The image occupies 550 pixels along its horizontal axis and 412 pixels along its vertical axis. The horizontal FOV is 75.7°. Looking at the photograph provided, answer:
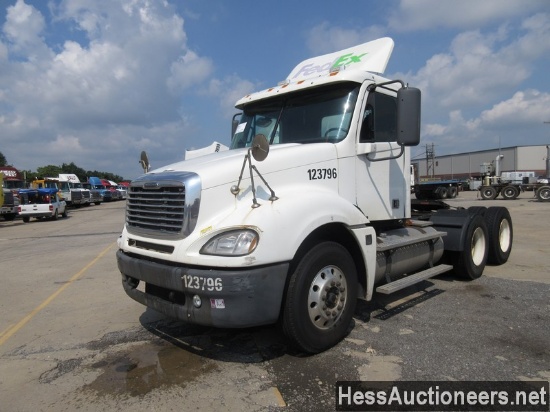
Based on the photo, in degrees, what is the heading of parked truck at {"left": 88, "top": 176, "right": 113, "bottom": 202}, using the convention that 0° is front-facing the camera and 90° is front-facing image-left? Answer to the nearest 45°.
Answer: approximately 315°

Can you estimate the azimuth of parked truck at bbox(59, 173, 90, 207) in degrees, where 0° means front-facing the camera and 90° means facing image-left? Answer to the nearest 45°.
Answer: approximately 315°

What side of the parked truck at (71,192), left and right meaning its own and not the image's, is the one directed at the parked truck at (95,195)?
left

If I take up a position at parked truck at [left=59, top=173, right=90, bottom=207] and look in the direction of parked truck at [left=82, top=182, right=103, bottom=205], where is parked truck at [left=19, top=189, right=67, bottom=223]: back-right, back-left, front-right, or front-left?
back-right

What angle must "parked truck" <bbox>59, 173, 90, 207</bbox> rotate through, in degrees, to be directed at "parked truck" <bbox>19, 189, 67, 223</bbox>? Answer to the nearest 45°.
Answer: approximately 45° to its right

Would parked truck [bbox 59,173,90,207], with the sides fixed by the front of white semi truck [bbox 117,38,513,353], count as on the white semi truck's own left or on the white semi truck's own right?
on the white semi truck's own right

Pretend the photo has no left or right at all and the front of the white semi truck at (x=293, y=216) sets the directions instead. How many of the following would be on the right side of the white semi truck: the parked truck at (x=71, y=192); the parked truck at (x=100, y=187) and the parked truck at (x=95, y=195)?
3

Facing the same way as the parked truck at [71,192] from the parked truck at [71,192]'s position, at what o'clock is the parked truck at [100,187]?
the parked truck at [100,187] is roughly at 8 o'clock from the parked truck at [71,192].

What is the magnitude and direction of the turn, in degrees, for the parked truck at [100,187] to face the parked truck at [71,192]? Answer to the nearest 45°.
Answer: approximately 45° to its right

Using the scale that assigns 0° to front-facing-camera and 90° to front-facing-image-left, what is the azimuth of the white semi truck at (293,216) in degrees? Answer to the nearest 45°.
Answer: approximately 45°

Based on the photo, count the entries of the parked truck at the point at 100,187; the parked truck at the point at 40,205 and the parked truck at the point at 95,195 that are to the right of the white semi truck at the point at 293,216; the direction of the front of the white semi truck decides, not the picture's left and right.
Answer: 3
